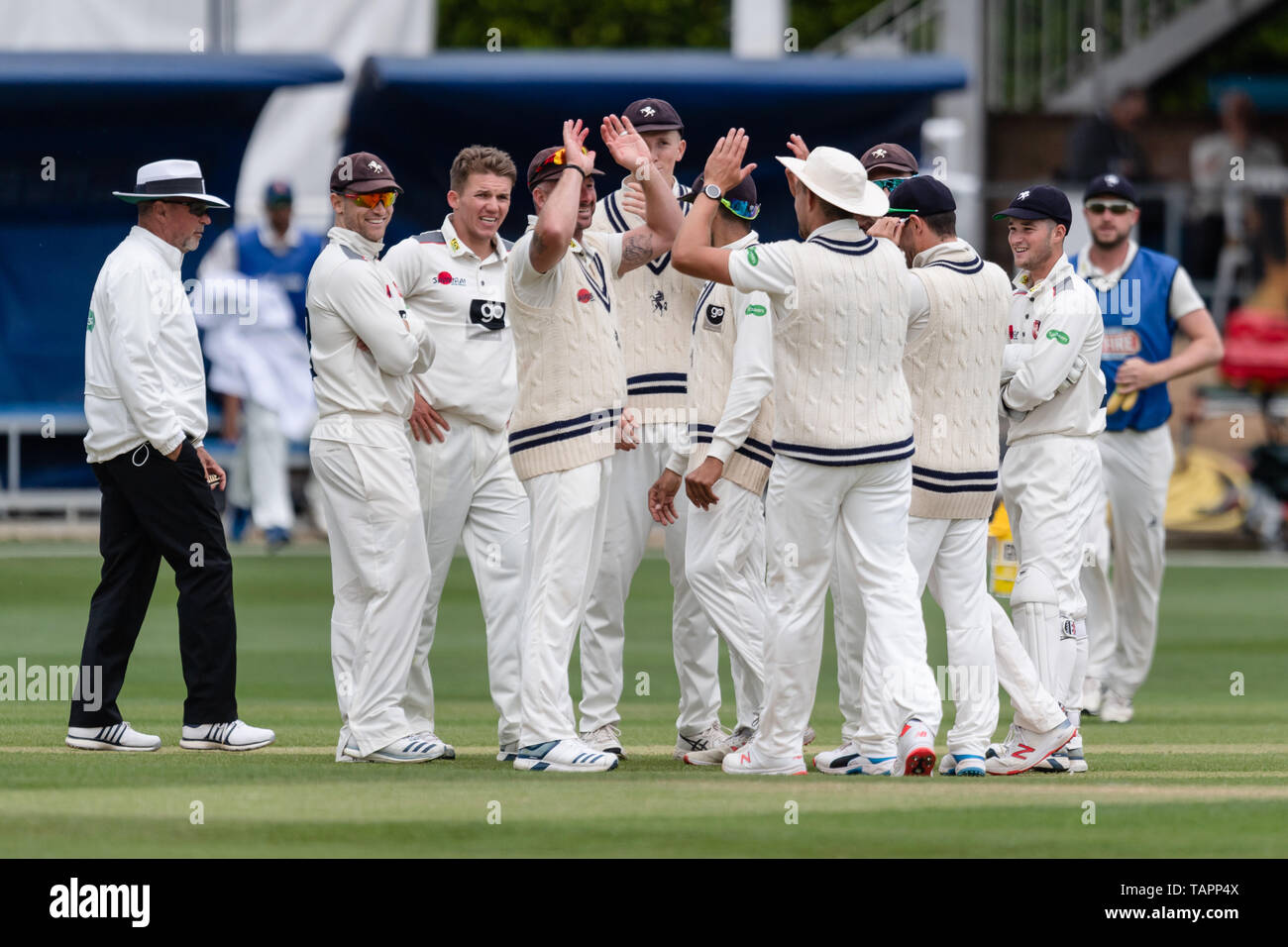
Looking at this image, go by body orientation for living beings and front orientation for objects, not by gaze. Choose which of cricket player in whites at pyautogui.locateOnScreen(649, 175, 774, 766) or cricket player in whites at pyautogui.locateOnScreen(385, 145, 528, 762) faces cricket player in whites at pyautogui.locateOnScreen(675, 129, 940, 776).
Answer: cricket player in whites at pyautogui.locateOnScreen(385, 145, 528, 762)

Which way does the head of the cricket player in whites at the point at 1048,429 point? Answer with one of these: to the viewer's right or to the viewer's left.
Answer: to the viewer's left

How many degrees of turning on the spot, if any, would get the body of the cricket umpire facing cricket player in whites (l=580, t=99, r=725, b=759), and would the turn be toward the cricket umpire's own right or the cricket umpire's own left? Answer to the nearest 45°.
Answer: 0° — they already face them

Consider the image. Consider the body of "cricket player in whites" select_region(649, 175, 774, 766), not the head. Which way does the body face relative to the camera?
to the viewer's left

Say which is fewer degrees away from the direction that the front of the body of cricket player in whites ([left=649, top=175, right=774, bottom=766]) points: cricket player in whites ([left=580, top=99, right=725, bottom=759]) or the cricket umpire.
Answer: the cricket umpire

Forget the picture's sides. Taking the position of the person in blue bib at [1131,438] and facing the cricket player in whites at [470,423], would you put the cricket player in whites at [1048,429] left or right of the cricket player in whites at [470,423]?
left

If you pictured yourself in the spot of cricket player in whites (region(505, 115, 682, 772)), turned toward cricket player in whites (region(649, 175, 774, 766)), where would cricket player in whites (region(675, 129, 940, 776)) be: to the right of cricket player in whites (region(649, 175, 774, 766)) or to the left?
right

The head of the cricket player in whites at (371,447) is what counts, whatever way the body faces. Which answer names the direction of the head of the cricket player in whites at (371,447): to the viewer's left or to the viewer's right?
to the viewer's right

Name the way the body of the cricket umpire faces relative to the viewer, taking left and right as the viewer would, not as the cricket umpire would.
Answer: facing to the right of the viewer

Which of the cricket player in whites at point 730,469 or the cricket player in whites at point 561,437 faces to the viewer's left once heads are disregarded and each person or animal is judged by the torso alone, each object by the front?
the cricket player in whites at point 730,469

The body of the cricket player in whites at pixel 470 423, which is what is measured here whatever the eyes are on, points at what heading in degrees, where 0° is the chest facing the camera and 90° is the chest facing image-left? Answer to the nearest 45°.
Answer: approximately 315°
